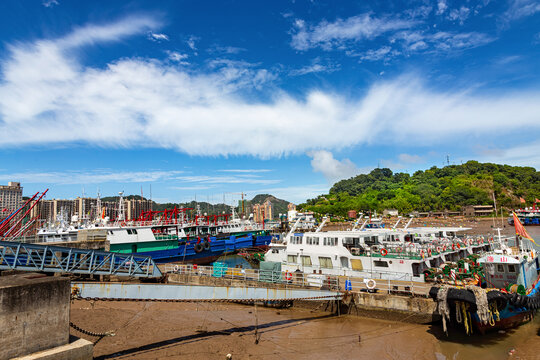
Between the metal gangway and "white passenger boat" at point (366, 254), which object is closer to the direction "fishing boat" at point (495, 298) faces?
the metal gangway

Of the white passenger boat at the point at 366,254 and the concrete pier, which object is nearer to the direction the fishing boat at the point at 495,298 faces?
the concrete pier

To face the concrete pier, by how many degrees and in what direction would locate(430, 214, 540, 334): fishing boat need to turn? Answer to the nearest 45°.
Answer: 0° — it already faces it

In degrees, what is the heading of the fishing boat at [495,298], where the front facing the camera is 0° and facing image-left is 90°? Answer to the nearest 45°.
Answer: approximately 45°

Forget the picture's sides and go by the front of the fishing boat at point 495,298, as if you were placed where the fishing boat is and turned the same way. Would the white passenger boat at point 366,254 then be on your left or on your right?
on your right

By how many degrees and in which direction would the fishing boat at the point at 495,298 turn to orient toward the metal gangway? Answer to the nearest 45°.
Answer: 0° — it already faces it
